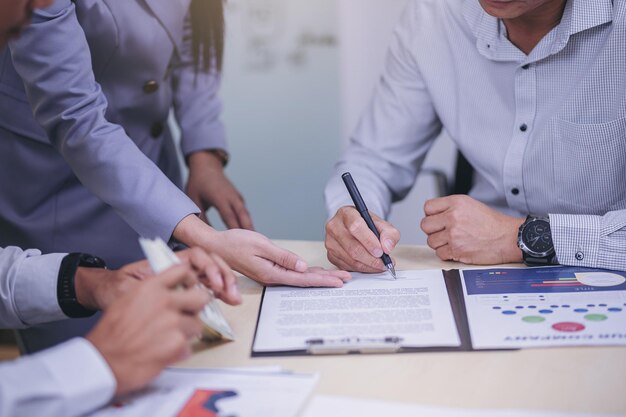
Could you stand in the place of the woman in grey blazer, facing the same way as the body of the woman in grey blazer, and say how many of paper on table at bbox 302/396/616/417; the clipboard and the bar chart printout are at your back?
0

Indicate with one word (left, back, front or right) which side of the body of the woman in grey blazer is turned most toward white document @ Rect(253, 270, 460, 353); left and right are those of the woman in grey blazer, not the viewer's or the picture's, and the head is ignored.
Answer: front

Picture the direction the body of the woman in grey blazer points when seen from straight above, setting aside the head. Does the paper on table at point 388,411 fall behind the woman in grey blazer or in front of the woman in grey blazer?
in front

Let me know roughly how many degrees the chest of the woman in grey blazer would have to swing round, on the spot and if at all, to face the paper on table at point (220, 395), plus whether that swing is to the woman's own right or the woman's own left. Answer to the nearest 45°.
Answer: approximately 45° to the woman's own right

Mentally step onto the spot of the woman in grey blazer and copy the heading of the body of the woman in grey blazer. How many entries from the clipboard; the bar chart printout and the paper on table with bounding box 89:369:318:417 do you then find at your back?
0

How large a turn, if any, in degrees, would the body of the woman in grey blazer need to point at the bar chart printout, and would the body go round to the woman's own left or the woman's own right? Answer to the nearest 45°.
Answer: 0° — they already face it

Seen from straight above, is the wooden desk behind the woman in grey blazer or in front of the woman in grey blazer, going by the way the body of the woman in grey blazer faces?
in front

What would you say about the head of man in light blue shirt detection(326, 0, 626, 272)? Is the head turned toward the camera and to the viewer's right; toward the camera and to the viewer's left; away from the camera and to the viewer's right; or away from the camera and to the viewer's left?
toward the camera and to the viewer's left

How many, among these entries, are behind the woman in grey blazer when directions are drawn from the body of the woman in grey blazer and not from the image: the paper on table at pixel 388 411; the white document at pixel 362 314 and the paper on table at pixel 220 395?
0

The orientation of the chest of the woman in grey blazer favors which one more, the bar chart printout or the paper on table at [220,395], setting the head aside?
the bar chart printout

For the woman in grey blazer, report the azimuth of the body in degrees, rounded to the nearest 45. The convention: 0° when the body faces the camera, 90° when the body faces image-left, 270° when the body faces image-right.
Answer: approximately 315°
